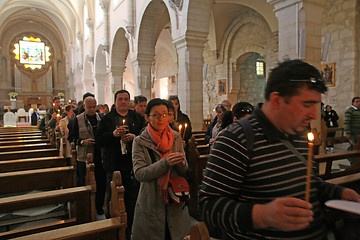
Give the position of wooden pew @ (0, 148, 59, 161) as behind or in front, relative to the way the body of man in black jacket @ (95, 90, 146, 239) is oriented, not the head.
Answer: behind

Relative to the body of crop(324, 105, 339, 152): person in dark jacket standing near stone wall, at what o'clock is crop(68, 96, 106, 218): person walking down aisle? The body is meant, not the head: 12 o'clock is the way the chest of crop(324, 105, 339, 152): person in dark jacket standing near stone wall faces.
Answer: crop(68, 96, 106, 218): person walking down aisle is roughly at 1 o'clock from crop(324, 105, 339, 152): person in dark jacket standing near stone wall.

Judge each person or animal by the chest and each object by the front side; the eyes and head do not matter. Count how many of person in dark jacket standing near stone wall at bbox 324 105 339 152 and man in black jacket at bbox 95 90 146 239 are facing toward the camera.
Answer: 2

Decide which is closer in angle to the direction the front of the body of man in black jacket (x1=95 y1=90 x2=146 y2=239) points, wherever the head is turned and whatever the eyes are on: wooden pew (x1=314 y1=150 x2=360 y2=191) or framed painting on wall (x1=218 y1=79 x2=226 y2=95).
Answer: the wooden pew

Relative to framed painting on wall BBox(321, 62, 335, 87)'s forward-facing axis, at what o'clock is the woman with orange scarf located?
The woman with orange scarf is roughly at 11 o'clock from the framed painting on wall.

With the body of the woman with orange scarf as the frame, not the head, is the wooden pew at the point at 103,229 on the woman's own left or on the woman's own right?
on the woman's own right

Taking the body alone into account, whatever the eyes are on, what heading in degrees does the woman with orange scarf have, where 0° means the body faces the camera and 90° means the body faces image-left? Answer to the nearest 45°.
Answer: approximately 315°

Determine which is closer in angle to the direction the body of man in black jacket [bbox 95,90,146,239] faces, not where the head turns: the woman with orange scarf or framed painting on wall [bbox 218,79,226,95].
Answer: the woman with orange scarf
